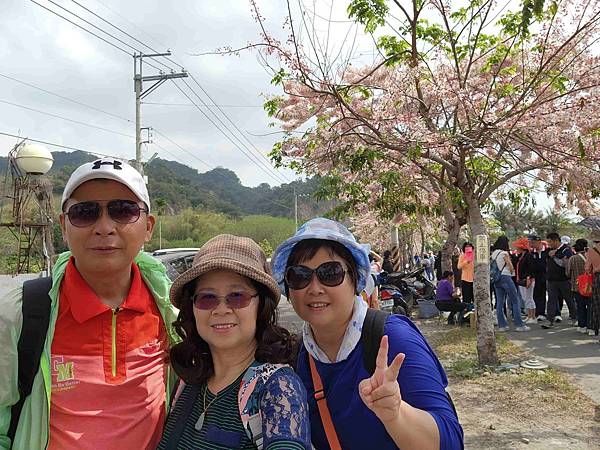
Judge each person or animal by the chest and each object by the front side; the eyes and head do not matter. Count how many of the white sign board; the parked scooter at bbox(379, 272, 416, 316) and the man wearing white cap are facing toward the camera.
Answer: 2

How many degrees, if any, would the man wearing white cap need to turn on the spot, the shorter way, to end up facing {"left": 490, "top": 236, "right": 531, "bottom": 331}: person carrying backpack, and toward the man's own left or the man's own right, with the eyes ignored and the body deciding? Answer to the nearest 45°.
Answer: approximately 135° to the man's own left

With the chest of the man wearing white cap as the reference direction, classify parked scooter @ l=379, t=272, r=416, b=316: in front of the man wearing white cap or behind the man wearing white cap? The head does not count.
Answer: behind

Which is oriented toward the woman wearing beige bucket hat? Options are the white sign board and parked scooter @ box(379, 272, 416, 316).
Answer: the white sign board

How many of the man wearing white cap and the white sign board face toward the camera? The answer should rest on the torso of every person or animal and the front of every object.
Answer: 2

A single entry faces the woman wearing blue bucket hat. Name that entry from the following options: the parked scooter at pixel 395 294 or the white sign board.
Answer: the white sign board

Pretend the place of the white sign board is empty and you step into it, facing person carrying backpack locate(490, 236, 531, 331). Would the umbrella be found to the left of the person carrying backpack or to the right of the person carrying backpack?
right

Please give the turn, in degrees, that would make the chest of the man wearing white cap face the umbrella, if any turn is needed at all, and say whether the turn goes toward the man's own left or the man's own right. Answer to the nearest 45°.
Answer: approximately 135° to the man's own left

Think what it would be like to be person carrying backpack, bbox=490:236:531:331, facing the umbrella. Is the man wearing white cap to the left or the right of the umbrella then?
right

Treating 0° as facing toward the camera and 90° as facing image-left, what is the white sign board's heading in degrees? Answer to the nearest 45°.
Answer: approximately 0°

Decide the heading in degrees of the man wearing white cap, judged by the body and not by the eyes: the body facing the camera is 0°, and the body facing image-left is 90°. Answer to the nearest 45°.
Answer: approximately 0°

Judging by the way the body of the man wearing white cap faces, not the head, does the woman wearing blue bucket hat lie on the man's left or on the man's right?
on the man's left

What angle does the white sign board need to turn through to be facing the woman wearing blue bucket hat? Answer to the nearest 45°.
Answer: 0° — it already faces them
